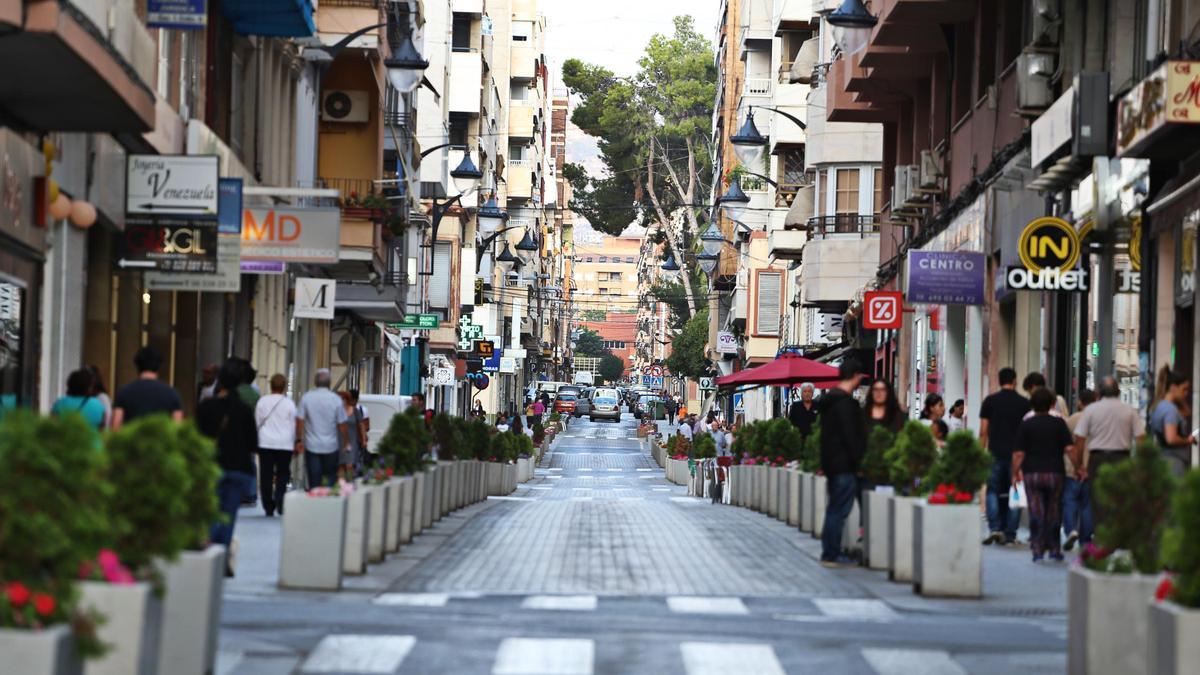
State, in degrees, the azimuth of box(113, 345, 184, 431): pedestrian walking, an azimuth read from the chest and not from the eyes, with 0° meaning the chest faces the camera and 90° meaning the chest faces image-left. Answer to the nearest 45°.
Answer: approximately 180°

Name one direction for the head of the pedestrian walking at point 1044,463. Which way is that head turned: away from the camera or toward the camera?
away from the camera

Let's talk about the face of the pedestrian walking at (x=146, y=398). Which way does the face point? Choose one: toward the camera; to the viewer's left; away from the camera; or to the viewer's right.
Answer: away from the camera

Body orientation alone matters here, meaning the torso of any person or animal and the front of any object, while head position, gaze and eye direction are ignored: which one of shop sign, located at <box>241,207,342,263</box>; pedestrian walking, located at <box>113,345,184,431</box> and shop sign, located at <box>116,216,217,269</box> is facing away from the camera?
the pedestrian walking

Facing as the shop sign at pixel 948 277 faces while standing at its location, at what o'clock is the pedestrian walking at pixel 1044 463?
The pedestrian walking is roughly at 12 o'clock from the shop sign.
